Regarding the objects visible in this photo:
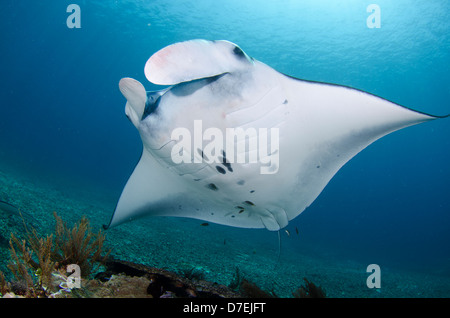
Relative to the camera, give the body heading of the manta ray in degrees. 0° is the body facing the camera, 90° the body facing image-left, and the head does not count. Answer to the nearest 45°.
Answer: approximately 45°
